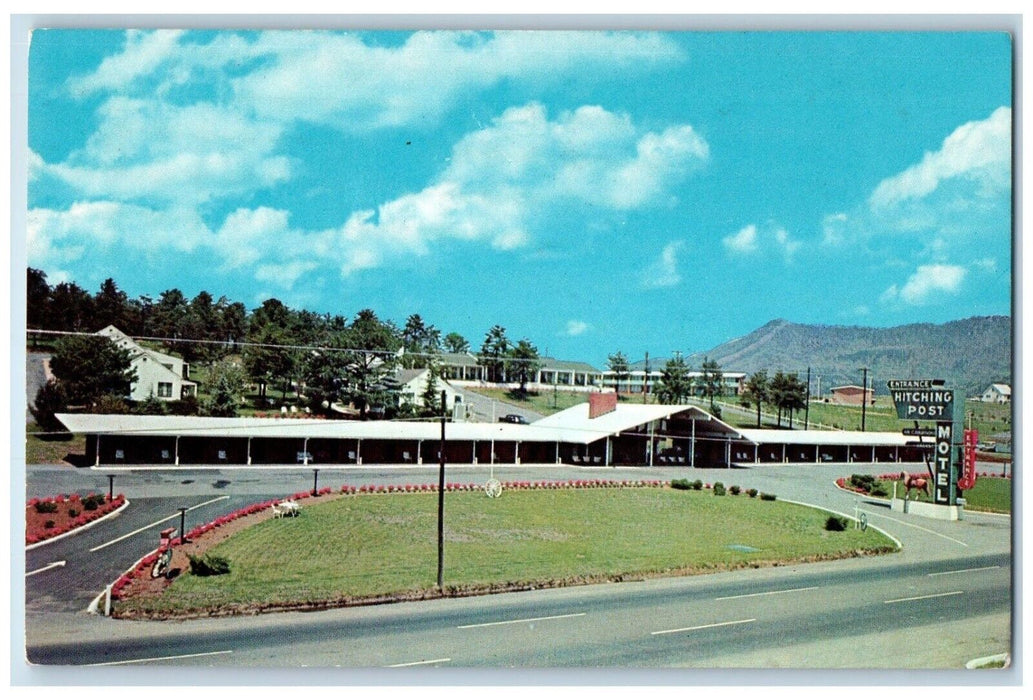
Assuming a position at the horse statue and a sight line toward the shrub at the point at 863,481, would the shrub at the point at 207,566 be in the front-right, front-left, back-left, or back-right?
front-left

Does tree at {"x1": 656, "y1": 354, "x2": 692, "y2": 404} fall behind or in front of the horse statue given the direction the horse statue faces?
in front

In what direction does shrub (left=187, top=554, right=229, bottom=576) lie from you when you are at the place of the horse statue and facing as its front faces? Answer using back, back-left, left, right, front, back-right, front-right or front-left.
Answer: front-left

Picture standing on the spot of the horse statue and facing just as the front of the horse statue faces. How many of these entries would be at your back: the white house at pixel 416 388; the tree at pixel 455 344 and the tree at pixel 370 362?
0

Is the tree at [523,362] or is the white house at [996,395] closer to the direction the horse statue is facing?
the tree

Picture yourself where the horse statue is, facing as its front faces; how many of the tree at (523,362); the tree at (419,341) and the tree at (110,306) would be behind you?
0

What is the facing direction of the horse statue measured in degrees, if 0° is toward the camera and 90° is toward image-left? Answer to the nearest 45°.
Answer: approximately 90°

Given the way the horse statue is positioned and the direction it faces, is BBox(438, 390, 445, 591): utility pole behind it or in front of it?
in front

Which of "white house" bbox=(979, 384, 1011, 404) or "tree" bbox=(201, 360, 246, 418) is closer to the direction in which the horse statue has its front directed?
the tree
